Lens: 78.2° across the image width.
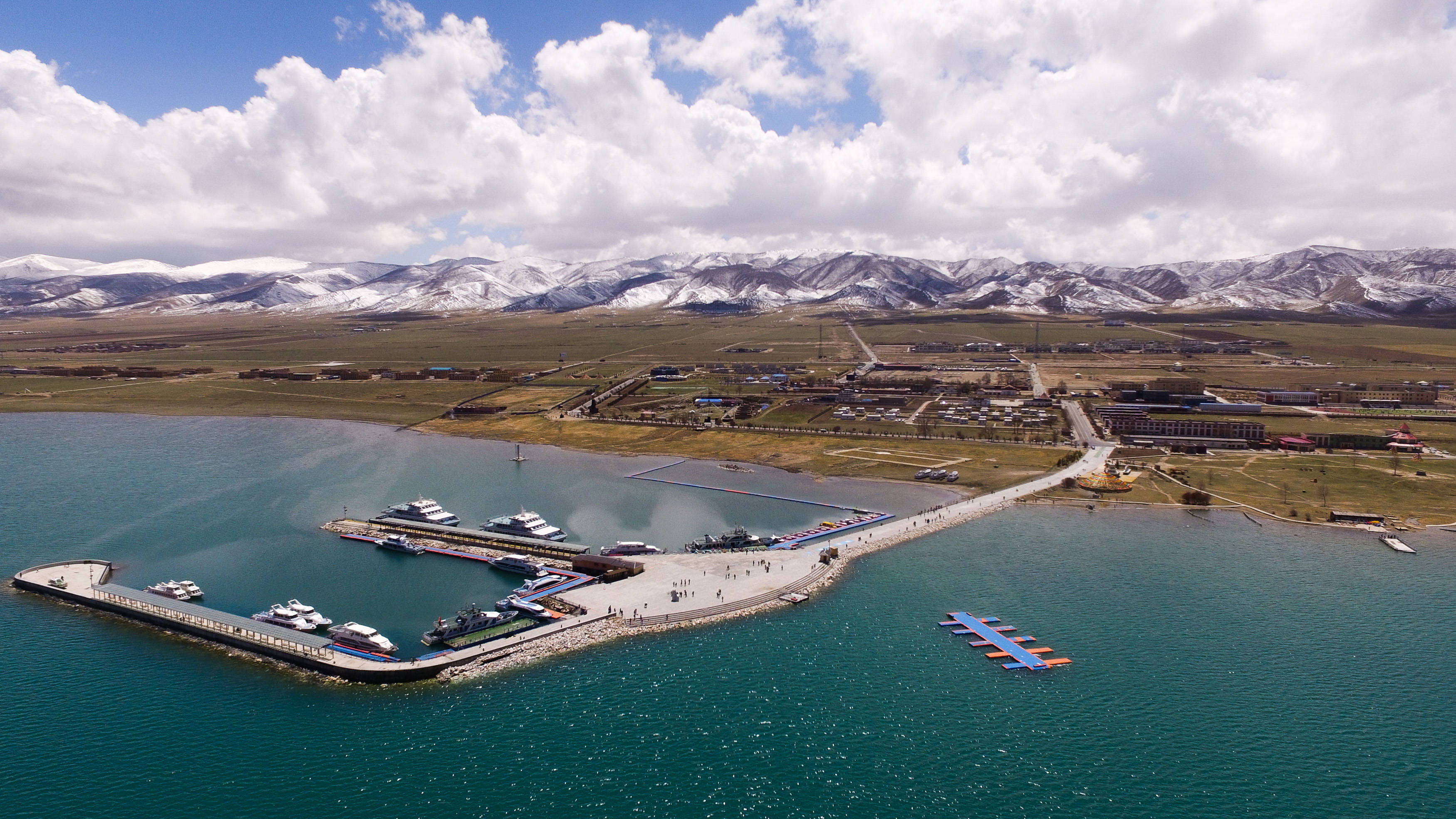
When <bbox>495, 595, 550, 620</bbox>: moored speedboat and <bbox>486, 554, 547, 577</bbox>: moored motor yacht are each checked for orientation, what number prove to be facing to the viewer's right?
0

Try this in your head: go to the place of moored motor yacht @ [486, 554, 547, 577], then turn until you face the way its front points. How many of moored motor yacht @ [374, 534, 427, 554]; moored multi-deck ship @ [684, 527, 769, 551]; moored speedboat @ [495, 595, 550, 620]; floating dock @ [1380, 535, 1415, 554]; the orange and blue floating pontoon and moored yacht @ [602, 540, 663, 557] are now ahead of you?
1

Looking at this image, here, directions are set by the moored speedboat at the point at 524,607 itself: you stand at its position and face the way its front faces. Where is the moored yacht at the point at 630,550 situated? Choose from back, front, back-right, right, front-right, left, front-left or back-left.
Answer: right

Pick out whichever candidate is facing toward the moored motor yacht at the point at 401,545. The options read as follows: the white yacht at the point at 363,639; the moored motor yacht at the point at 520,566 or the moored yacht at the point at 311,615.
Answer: the moored motor yacht at the point at 520,566

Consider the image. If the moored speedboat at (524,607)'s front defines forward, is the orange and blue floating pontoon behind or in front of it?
behind

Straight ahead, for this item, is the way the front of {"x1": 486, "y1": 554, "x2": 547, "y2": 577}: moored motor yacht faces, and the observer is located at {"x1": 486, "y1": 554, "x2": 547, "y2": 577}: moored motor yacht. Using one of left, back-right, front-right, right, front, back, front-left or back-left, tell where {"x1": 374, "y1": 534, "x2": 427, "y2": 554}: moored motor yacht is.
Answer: front

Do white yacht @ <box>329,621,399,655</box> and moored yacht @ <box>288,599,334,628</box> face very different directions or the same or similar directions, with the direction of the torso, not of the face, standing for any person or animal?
same or similar directions
